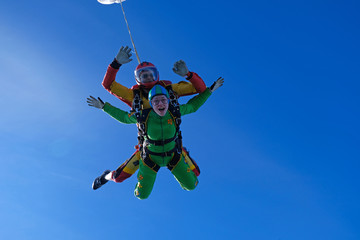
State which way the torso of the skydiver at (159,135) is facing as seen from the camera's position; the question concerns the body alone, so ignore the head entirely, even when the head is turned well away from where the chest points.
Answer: toward the camera
